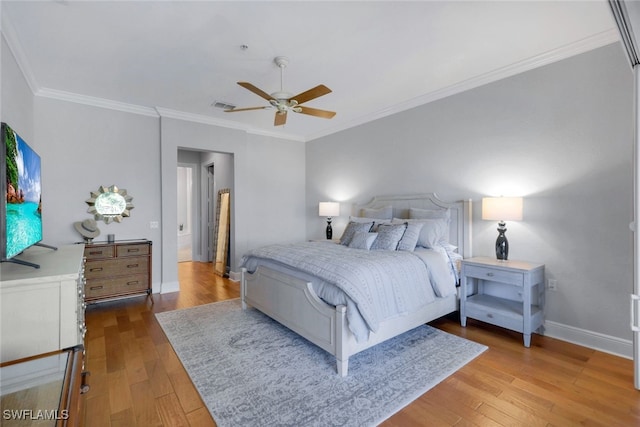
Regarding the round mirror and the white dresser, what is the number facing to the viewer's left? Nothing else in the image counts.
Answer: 0

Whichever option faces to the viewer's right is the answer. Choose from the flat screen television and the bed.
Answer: the flat screen television

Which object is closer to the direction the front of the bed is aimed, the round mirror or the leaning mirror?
the round mirror

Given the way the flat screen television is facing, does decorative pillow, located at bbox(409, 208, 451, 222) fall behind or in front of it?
in front

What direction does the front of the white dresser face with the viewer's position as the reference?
facing to the right of the viewer

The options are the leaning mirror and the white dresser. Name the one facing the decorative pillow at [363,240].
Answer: the white dresser

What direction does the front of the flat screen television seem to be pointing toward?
to the viewer's right

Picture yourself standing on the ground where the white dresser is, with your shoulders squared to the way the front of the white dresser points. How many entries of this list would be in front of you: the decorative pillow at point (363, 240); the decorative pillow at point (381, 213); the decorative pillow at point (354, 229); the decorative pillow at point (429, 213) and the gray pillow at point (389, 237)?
5

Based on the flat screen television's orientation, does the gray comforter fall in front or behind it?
in front

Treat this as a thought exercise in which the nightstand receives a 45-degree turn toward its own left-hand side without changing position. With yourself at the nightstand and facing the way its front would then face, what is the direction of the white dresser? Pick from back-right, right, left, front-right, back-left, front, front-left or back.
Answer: front-right

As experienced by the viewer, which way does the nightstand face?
facing the viewer and to the left of the viewer

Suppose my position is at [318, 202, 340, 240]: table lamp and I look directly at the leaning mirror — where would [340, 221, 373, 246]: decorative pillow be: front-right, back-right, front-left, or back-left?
back-left
